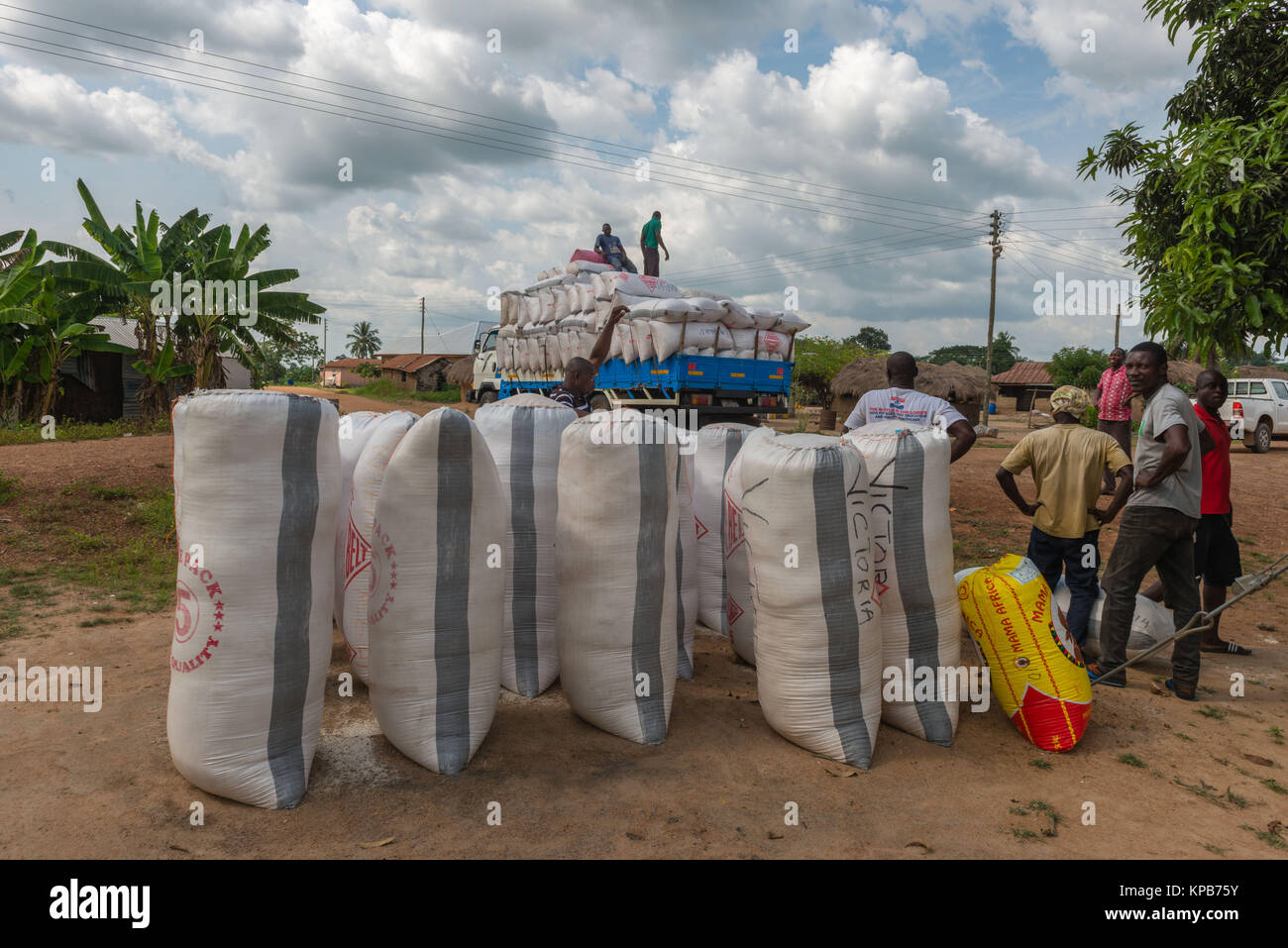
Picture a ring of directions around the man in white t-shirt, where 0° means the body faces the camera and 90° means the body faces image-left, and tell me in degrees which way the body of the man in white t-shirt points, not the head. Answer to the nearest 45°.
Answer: approximately 180°

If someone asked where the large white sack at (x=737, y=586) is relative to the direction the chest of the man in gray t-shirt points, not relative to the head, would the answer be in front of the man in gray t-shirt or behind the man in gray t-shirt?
in front

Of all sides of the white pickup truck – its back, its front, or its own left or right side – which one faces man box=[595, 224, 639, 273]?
back

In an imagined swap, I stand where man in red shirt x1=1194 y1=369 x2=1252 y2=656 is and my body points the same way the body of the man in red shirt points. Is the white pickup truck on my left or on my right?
on my left

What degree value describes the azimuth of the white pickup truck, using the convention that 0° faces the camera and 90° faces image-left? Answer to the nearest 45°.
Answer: approximately 225°

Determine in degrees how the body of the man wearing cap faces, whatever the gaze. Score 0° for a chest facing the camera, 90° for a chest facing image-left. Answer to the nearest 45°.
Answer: approximately 180°

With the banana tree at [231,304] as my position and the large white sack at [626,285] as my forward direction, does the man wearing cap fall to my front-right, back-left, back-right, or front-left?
front-right

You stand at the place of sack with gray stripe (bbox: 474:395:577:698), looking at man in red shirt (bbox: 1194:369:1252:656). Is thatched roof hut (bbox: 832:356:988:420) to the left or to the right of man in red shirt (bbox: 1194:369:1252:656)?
left

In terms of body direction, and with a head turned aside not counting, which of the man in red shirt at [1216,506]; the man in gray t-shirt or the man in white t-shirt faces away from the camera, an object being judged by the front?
the man in white t-shirt

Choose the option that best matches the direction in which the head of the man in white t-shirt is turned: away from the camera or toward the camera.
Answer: away from the camera

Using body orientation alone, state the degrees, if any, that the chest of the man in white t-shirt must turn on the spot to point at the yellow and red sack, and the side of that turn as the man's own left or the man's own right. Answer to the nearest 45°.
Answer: approximately 135° to the man's own right
